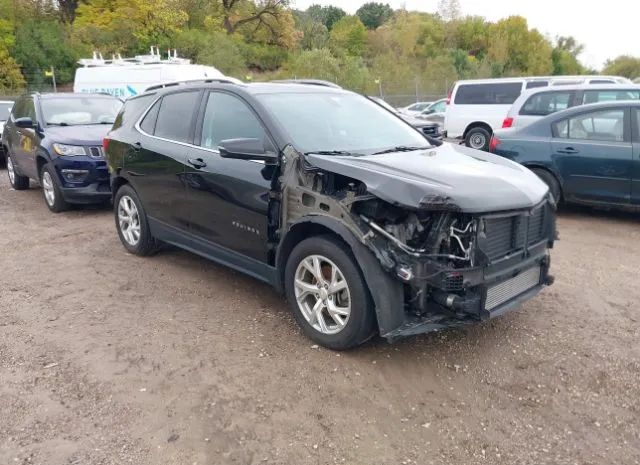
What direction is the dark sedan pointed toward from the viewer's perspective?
to the viewer's right

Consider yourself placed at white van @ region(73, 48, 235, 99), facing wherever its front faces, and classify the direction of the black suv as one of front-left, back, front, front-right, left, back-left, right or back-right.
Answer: right

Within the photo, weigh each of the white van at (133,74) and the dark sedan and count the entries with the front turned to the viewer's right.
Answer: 2

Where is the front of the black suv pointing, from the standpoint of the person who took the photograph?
facing the viewer and to the right of the viewer

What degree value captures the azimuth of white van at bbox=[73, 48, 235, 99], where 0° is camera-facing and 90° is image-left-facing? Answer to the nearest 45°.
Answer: approximately 270°
